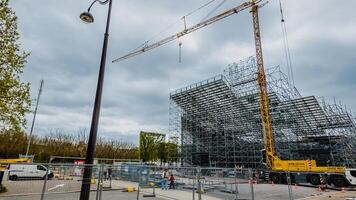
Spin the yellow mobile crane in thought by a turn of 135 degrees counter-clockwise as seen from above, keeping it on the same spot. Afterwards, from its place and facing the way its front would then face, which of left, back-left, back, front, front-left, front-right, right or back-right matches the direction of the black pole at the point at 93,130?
back-left

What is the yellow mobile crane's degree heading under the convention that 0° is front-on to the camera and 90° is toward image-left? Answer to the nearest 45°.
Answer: approximately 270°

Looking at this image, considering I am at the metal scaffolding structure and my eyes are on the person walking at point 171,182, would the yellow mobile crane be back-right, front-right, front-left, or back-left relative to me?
front-left

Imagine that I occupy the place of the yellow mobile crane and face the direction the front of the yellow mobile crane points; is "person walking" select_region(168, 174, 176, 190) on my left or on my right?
on my right

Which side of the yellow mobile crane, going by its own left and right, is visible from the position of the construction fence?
right
